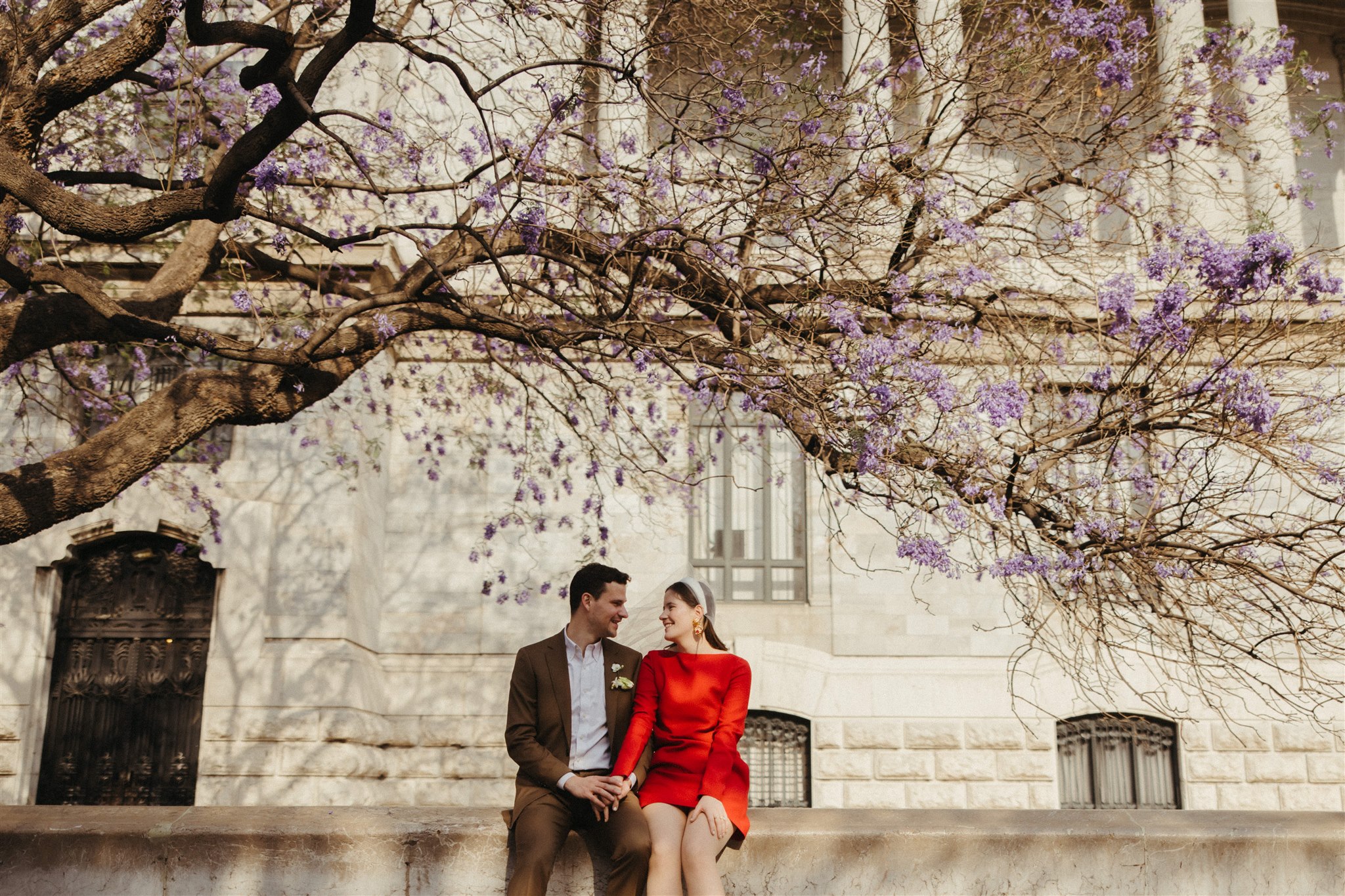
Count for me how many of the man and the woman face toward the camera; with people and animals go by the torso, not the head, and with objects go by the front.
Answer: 2

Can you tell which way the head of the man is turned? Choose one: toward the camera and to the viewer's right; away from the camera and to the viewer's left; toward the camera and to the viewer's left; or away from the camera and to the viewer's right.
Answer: toward the camera and to the viewer's right

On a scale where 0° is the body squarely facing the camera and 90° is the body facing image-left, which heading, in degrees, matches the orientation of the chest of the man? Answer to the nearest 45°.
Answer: approximately 0°

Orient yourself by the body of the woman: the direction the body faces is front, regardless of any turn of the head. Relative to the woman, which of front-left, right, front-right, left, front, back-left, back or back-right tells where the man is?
right

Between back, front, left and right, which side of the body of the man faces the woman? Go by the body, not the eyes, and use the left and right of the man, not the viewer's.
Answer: left
